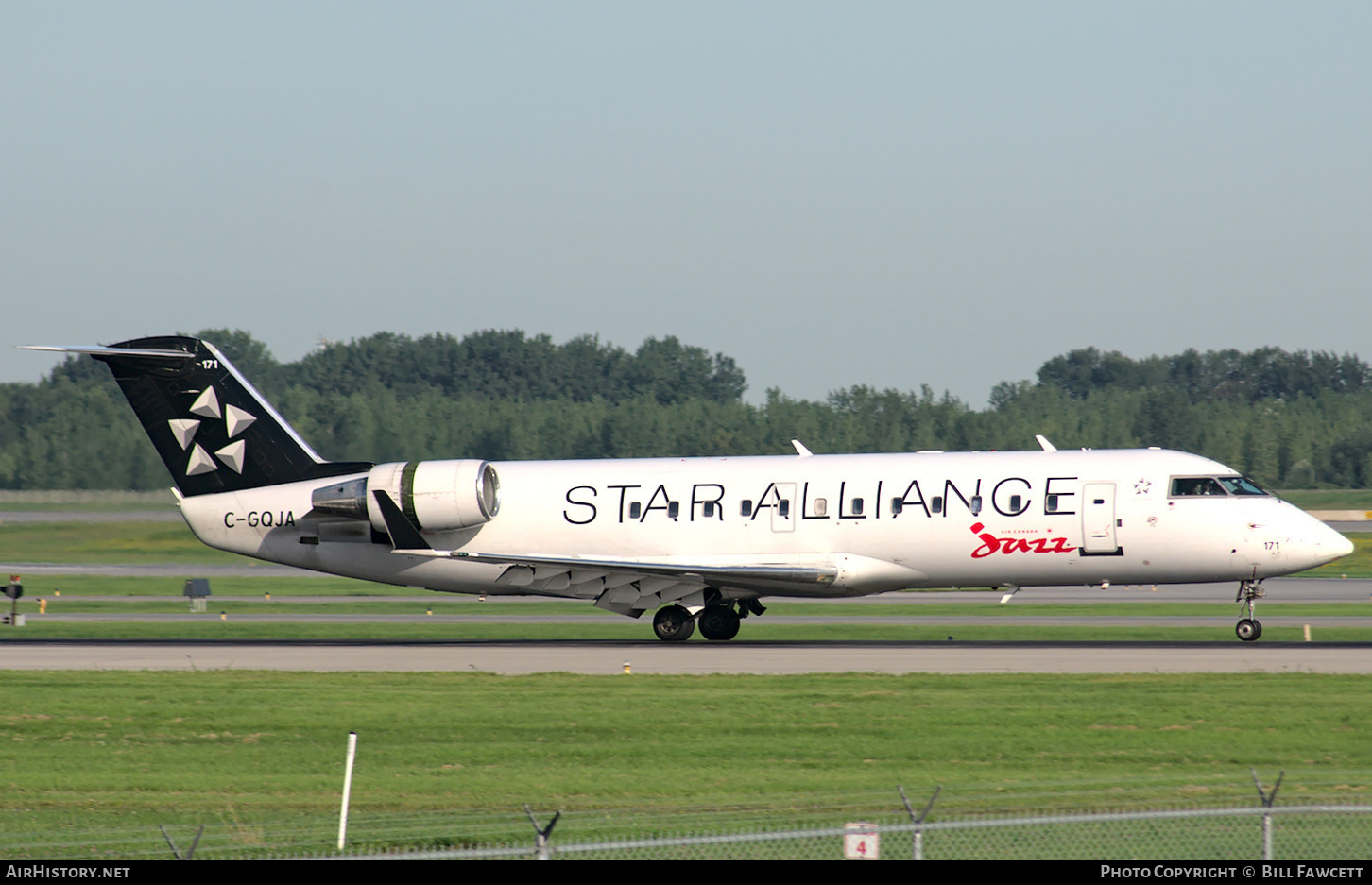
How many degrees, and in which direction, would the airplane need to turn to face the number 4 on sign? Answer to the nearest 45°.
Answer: approximately 90° to its right

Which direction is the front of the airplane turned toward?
to the viewer's right

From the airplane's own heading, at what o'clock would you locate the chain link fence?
The chain link fence is roughly at 3 o'clock from the airplane.

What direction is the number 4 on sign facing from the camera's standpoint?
toward the camera

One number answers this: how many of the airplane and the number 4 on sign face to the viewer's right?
1

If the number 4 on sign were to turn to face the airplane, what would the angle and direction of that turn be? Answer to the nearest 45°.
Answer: approximately 180°

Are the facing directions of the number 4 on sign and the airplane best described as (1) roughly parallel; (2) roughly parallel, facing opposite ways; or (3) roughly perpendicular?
roughly perpendicular
